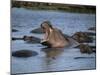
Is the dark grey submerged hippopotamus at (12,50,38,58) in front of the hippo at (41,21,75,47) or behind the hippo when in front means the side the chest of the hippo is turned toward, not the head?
in front

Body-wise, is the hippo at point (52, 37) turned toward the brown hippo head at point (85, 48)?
no

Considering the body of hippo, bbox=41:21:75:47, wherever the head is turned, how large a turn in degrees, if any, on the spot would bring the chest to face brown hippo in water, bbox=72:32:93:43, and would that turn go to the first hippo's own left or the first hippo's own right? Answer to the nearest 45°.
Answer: approximately 180°

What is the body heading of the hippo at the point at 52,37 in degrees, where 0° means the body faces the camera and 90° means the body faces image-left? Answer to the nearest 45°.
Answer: approximately 90°
